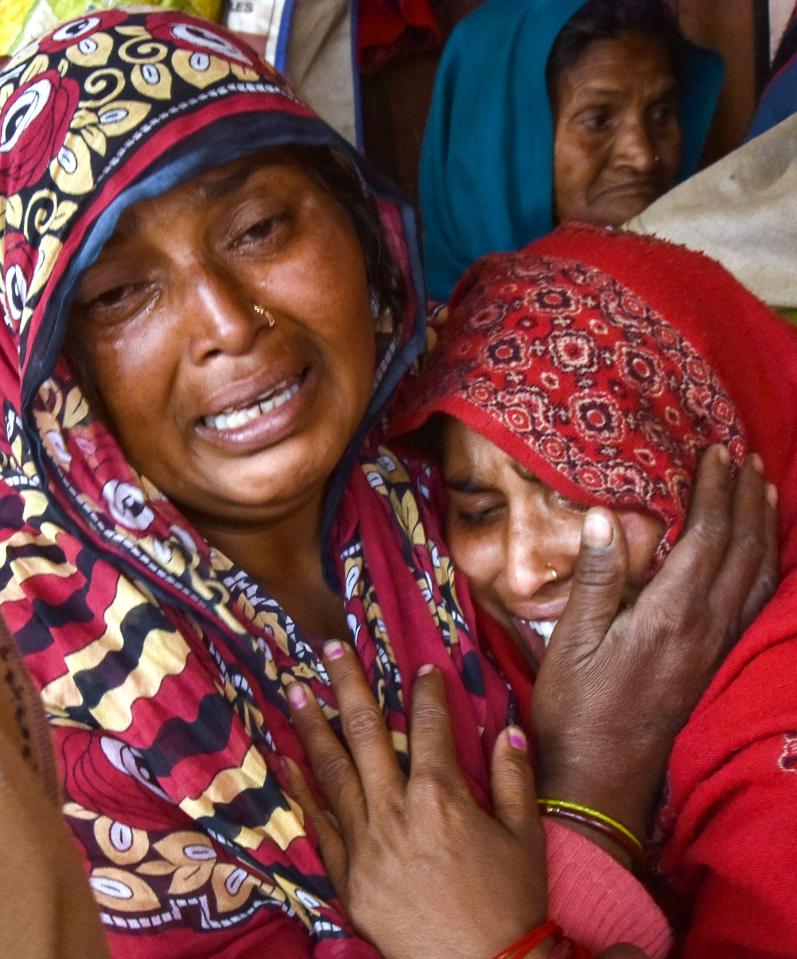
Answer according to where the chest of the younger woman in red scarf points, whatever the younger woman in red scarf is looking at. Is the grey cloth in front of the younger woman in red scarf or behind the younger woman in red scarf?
behind

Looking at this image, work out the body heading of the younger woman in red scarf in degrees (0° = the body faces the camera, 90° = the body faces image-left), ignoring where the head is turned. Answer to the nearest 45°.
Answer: approximately 45°
